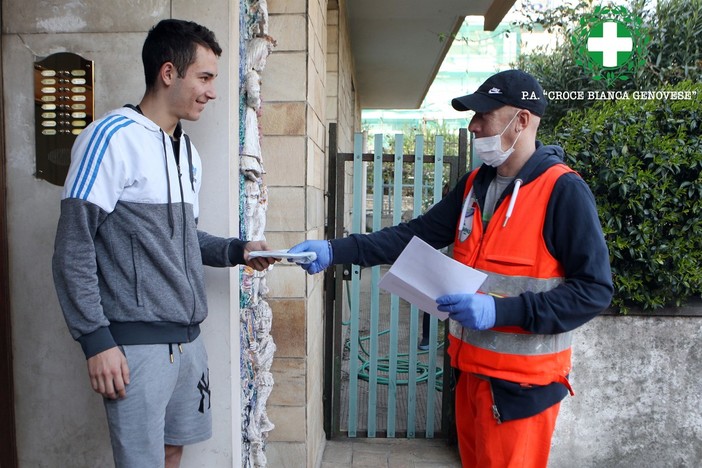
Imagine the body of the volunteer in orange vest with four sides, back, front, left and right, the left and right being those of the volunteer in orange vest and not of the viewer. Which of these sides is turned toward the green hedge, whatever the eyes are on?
back

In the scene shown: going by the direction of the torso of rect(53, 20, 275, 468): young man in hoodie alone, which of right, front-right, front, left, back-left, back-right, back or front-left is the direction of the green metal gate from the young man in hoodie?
left

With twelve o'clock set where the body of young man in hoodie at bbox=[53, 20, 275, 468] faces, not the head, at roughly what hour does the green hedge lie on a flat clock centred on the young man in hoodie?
The green hedge is roughly at 10 o'clock from the young man in hoodie.

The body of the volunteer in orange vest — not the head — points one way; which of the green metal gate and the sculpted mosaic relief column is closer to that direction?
the sculpted mosaic relief column

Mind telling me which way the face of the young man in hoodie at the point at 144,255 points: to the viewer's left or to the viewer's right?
to the viewer's right

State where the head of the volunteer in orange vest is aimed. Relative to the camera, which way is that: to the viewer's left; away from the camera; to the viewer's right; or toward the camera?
to the viewer's left

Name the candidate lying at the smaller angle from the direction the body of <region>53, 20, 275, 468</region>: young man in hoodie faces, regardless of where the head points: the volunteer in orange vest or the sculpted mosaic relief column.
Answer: the volunteer in orange vest

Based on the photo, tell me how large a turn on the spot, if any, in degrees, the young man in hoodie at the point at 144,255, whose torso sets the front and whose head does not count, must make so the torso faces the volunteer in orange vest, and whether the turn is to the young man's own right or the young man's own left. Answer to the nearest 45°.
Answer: approximately 45° to the young man's own left

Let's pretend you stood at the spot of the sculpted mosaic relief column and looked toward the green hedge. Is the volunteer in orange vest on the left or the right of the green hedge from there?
right

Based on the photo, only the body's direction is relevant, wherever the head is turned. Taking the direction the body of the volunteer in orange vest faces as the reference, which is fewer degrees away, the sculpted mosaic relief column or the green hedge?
the sculpted mosaic relief column

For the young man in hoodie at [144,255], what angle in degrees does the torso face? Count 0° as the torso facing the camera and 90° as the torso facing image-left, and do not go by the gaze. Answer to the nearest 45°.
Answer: approximately 315°
